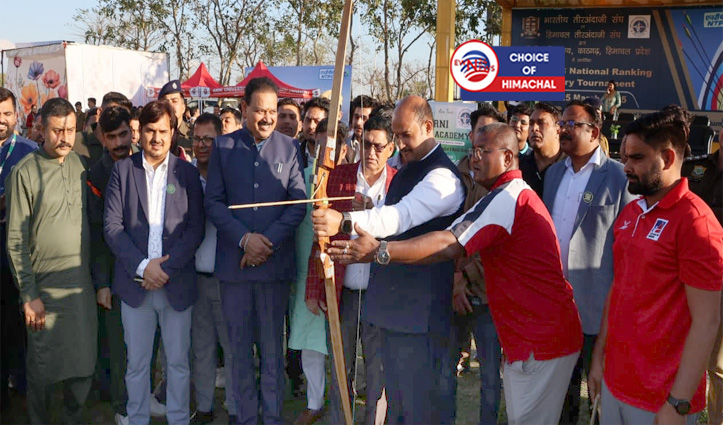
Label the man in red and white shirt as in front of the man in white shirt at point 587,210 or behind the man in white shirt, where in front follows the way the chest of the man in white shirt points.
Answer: in front

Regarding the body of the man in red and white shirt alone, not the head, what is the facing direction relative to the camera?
to the viewer's left

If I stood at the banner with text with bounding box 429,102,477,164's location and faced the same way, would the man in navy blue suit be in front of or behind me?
in front

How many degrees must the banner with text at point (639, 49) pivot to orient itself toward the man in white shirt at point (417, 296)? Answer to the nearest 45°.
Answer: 0° — it already faces them

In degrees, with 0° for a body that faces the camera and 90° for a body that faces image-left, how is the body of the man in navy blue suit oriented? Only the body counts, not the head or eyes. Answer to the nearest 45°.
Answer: approximately 0°

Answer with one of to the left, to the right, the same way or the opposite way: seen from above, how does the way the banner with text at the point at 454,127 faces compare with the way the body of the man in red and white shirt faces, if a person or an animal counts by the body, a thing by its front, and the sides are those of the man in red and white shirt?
to the left

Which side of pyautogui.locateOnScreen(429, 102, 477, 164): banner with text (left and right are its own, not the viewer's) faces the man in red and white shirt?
front
